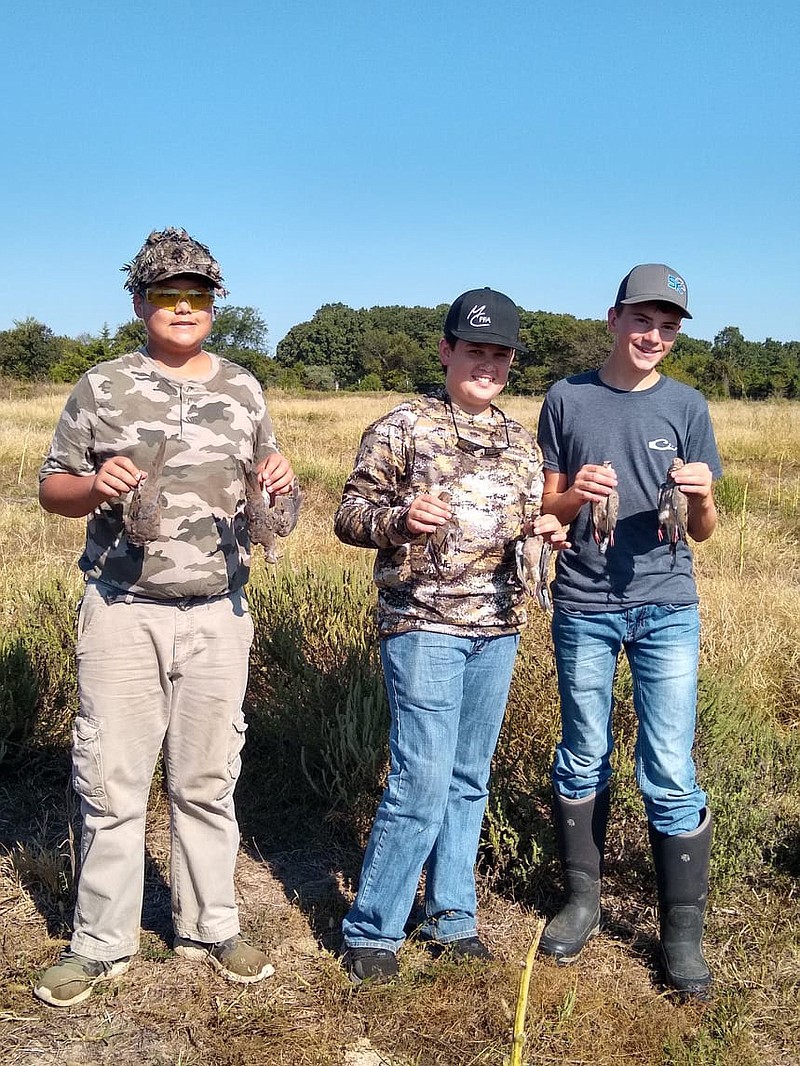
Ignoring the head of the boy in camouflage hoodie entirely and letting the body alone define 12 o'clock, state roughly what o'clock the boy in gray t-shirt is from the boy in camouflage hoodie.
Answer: The boy in gray t-shirt is roughly at 10 o'clock from the boy in camouflage hoodie.

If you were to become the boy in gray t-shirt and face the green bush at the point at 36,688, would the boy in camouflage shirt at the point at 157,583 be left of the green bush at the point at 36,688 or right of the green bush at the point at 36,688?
left

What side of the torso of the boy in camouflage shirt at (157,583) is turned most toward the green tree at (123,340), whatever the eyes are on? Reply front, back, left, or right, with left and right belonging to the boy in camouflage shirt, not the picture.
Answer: back

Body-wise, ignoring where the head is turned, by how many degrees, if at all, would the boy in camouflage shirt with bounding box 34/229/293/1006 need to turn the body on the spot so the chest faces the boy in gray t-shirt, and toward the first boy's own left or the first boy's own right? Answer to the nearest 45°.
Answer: approximately 90° to the first boy's own left

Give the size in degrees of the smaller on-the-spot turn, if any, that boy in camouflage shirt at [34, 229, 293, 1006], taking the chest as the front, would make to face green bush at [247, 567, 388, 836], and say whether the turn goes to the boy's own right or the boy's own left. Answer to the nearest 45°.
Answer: approximately 135° to the boy's own left

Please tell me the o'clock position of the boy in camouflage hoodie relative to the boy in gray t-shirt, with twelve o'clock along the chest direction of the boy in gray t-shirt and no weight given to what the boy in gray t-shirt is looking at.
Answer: The boy in camouflage hoodie is roughly at 2 o'clock from the boy in gray t-shirt.

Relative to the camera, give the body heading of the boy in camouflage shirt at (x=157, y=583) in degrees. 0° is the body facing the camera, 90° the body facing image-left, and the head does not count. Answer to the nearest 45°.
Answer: approximately 0°

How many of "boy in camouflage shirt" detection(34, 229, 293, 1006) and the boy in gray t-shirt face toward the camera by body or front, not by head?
2
